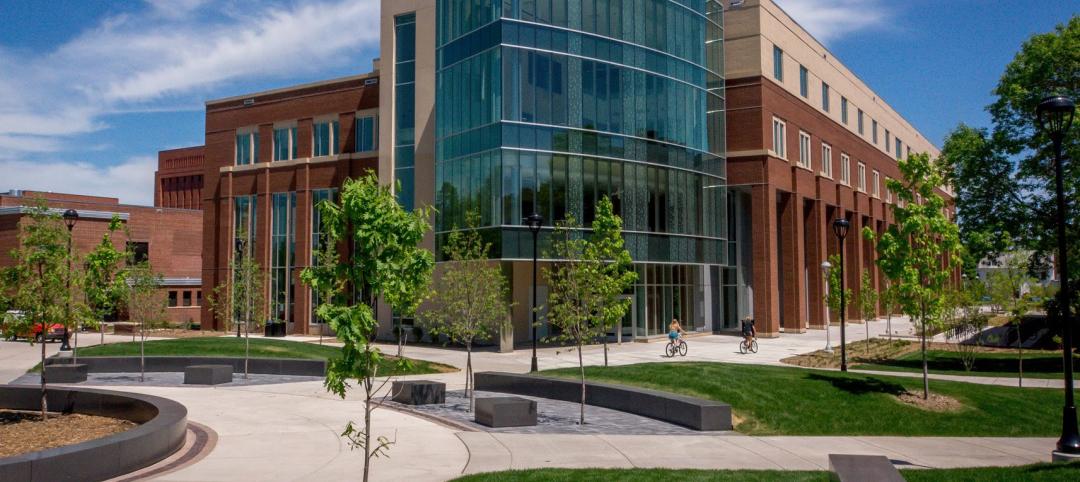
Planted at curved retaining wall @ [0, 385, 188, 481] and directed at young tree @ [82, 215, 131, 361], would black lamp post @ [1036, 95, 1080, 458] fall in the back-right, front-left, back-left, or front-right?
back-right

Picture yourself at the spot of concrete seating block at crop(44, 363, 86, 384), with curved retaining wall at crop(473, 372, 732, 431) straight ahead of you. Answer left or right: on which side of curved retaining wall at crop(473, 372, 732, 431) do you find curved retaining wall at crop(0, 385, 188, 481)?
right

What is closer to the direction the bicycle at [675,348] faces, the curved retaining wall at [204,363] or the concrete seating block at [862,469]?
the curved retaining wall

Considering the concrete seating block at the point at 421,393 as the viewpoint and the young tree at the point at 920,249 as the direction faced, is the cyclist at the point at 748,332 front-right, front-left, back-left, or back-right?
front-left

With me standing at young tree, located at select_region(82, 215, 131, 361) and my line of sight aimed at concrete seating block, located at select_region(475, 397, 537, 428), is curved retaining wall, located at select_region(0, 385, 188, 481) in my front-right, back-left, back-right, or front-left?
front-right
